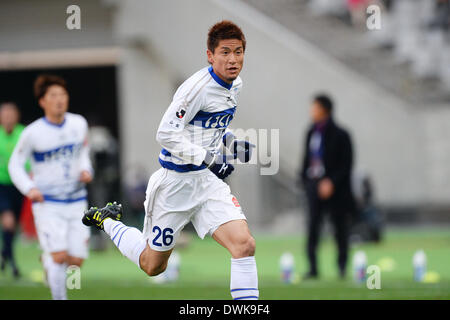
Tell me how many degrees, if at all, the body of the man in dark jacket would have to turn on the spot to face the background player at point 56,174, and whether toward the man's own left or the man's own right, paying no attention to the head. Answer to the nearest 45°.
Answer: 0° — they already face them

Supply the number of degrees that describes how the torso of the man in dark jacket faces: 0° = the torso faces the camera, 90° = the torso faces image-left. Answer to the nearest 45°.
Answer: approximately 45°

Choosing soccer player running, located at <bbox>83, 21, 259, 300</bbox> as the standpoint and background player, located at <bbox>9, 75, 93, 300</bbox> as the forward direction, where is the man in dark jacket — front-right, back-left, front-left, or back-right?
front-right

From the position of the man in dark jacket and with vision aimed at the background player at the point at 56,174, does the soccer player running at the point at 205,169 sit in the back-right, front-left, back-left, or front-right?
front-left

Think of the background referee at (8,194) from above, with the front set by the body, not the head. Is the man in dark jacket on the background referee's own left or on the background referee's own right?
on the background referee's own left

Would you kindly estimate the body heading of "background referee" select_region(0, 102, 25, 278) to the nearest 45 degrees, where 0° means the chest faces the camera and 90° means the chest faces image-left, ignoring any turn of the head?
approximately 0°

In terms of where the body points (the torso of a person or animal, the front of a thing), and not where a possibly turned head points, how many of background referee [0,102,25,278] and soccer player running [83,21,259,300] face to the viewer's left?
0

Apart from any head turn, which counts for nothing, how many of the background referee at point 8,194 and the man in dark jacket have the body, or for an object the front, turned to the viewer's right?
0

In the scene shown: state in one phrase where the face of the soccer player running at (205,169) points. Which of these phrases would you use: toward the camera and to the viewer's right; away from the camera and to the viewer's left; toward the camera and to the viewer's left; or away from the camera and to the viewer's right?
toward the camera and to the viewer's right

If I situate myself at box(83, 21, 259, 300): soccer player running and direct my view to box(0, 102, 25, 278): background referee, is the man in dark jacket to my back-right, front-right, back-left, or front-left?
front-right

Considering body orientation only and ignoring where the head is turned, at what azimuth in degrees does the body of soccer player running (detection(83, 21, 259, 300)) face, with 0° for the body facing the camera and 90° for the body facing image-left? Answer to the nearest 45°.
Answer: approximately 315°

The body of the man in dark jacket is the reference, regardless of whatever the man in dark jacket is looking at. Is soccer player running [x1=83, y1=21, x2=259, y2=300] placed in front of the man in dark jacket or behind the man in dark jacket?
in front

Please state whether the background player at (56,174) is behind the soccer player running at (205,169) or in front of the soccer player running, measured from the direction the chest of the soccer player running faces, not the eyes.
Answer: behind

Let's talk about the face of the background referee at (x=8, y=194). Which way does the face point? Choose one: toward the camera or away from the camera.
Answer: toward the camera
